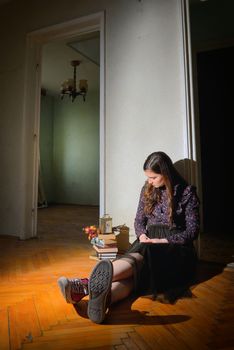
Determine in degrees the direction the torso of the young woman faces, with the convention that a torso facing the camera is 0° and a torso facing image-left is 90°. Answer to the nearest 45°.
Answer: approximately 45°
